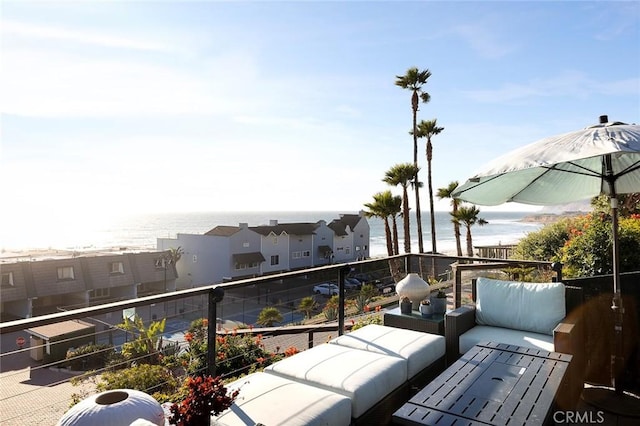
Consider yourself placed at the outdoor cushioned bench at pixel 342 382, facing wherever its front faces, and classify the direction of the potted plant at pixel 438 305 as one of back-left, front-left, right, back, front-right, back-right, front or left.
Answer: left

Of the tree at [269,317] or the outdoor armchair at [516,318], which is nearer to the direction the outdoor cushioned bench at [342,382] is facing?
the outdoor armchair

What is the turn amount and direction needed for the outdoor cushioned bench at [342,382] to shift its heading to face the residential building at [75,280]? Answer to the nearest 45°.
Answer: approximately 180°

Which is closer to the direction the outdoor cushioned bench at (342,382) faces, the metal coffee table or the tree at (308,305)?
the metal coffee table

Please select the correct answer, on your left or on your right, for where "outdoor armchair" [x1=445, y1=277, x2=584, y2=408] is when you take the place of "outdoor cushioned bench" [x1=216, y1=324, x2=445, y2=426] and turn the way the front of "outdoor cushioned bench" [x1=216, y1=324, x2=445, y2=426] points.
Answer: on your left

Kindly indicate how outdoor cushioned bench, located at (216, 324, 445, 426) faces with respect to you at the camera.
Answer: facing the viewer and to the right of the viewer

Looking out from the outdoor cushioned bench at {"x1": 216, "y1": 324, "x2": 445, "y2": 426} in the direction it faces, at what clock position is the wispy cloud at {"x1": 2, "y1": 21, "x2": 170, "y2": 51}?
The wispy cloud is roughly at 6 o'clock from the outdoor cushioned bench.

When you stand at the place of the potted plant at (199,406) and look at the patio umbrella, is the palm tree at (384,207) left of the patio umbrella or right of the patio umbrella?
left

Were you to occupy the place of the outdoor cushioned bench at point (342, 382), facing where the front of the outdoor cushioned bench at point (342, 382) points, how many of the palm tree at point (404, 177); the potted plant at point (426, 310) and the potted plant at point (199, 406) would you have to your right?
1

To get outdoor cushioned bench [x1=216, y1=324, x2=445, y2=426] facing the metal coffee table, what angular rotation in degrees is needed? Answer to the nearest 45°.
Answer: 0° — it already faces it

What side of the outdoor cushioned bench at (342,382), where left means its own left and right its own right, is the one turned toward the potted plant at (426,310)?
left

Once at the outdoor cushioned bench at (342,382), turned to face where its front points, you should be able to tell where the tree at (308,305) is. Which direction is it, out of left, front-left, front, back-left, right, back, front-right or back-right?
back-left

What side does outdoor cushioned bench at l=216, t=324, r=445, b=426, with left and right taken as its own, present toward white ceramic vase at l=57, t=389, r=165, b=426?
right

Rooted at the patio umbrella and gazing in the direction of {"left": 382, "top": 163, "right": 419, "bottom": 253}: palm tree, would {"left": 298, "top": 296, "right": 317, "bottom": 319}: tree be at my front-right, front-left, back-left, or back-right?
front-left

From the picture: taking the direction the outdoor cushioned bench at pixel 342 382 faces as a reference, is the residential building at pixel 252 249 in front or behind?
behind

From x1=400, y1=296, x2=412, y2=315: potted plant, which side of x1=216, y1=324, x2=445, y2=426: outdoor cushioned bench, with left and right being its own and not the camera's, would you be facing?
left

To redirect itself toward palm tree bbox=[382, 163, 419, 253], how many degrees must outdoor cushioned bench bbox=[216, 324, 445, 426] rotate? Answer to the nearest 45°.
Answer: approximately 135° to its left

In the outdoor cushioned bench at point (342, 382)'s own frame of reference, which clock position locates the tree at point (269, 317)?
The tree is roughly at 7 o'clock from the outdoor cushioned bench.
